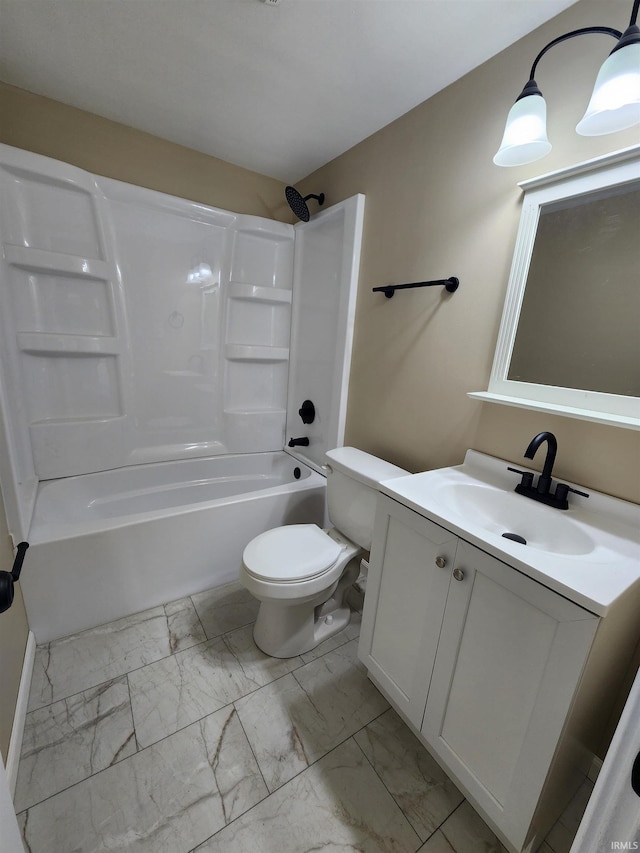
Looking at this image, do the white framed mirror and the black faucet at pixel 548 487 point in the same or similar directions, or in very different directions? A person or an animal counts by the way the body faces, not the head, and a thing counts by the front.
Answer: same or similar directions

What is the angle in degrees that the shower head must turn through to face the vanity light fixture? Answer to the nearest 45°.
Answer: approximately 90° to its left

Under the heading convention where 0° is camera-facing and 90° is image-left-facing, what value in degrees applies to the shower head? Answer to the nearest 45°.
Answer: approximately 45°

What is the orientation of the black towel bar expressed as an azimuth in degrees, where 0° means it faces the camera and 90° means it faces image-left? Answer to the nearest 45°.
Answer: approximately 45°

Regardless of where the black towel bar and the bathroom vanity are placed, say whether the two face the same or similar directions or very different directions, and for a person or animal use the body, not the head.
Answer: same or similar directions

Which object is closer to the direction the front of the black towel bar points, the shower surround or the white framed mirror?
the shower surround

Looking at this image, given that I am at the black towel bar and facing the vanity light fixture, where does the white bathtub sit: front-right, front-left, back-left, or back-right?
back-right

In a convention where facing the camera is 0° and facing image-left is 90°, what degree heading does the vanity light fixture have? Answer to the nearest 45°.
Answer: approximately 45°

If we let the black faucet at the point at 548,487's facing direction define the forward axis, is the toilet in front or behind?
in front

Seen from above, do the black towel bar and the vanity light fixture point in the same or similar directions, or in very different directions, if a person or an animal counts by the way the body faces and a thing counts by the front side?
same or similar directions

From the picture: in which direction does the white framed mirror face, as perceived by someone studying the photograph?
facing the viewer and to the left of the viewer

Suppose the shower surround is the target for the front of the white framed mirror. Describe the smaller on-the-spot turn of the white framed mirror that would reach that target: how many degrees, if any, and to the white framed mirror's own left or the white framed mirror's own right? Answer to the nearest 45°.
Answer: approximately 45° to the white framed mirror's own right

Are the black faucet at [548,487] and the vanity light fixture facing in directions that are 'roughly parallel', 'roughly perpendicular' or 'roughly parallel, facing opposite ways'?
roughly parallel

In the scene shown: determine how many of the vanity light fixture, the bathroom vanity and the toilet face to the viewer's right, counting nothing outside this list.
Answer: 0
